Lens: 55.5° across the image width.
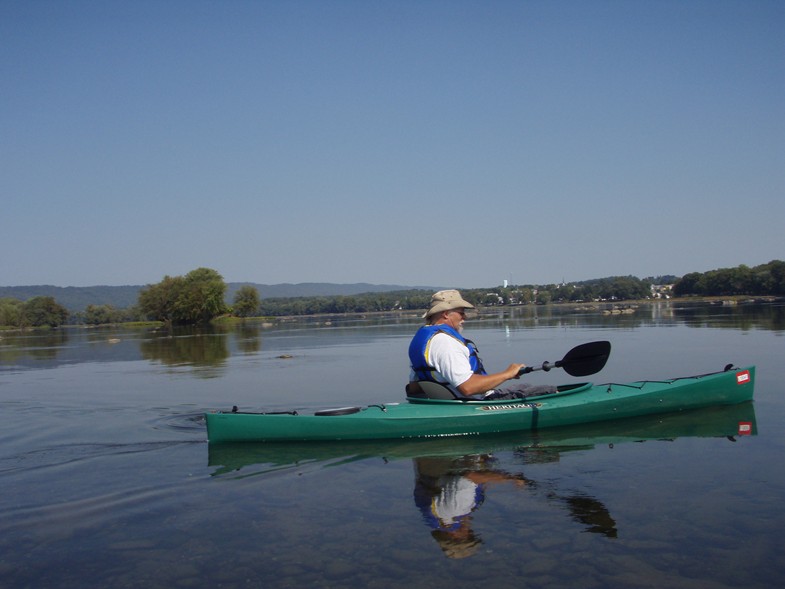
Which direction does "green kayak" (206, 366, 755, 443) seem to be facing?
to the viewer's right

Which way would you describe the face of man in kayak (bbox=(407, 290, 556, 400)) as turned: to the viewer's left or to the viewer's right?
to the viewer's right

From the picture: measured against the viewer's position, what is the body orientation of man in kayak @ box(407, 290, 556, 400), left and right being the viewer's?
facing to the right of the viewer
